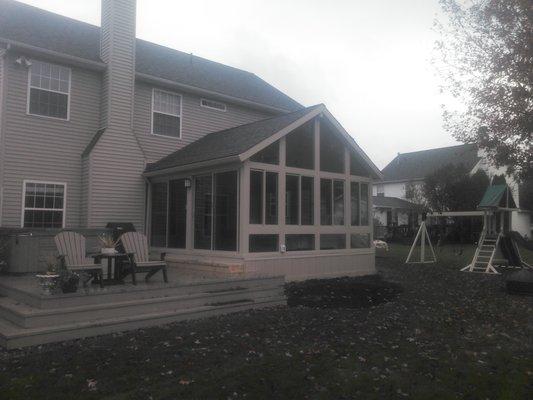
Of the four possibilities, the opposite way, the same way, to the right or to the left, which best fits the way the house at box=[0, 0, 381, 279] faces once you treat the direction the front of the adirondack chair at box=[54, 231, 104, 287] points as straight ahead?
the opposite way

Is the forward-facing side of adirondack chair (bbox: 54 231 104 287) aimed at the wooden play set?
no

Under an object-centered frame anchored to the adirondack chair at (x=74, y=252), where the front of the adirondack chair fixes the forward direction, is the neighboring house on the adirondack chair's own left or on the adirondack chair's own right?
on the adirondack chair's own left

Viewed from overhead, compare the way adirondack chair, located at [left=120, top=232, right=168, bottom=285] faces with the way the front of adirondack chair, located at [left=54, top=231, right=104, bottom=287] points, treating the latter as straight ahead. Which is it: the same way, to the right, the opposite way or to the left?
the same way

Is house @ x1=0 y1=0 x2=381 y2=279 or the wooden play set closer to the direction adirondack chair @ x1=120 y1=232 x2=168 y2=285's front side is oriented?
the wooden play set

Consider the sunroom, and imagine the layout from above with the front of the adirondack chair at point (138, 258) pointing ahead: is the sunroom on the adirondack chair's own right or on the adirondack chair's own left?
on the adirondack chair's own left

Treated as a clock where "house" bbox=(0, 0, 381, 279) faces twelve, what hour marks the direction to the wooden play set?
The wooden play set is roughly at 4 o'clock from the house.

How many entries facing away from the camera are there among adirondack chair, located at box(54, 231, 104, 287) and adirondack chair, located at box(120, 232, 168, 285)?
0

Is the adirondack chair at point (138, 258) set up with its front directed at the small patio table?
no

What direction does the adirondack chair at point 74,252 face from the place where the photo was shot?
facing the viewer and to the right of the viewer

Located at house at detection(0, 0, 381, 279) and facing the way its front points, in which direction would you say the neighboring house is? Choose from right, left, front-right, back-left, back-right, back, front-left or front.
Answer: right

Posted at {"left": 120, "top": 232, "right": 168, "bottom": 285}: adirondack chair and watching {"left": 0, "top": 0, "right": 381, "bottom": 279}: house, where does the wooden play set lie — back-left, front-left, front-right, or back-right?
front-right

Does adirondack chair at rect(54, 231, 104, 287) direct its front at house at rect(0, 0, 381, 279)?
no

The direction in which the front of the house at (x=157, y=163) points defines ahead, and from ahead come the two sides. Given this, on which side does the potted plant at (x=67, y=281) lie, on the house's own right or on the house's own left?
on the house's own left

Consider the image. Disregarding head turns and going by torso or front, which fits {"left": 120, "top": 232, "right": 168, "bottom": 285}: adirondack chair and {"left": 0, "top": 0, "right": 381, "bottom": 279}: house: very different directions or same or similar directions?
very different directions
